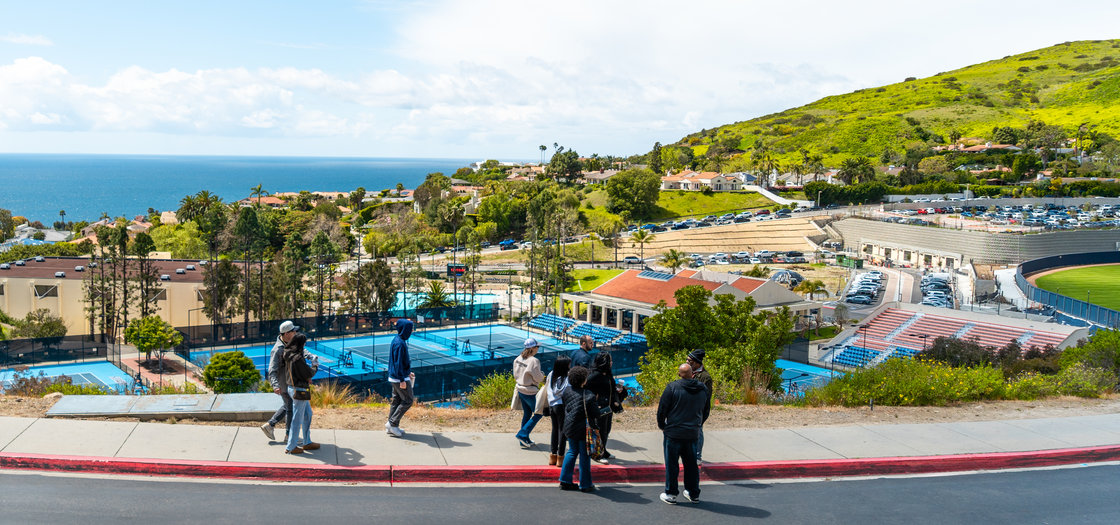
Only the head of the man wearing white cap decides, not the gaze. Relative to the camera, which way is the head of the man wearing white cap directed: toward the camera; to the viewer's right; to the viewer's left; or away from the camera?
to the viewer's right

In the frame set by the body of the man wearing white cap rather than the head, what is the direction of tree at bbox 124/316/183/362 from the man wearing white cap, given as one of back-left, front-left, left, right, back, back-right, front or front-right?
left

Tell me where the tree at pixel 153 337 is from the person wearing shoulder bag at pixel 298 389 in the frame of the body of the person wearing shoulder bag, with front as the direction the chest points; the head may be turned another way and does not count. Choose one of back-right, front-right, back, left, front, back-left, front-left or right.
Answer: left

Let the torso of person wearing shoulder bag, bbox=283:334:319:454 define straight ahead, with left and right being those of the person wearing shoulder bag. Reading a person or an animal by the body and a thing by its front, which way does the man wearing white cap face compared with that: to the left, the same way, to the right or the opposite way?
the same way

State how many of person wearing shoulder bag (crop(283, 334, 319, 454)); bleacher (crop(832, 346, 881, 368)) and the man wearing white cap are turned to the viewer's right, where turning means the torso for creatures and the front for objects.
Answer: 2

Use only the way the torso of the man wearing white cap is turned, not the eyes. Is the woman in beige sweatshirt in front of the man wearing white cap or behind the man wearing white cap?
in front

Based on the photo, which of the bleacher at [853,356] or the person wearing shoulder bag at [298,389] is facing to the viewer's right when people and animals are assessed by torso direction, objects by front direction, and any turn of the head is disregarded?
the person wearing shoulder bag

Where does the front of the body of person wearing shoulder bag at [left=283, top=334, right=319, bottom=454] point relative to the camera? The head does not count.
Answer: to the viewer's right

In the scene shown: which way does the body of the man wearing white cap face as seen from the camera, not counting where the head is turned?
to the viewer's right

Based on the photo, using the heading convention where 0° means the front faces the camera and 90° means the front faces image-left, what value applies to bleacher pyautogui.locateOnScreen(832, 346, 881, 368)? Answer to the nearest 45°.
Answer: approximately 45°

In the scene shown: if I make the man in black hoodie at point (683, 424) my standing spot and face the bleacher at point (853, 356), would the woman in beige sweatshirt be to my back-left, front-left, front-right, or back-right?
front-left

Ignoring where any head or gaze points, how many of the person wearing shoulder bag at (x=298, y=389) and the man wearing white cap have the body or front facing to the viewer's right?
2

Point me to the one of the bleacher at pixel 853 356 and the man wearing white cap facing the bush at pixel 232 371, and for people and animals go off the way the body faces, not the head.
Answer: the bleacher

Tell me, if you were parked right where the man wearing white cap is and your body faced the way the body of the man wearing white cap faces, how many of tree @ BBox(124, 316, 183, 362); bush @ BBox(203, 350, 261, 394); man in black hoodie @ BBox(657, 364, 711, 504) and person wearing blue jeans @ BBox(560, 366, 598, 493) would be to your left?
2

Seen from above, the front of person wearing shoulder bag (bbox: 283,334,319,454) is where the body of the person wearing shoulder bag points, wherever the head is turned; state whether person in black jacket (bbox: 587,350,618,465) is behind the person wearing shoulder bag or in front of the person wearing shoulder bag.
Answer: in front

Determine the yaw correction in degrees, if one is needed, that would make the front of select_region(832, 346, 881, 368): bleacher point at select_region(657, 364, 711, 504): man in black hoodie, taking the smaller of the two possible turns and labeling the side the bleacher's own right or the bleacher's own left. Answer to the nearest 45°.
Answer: approximately 45° to the bleacher's own left
